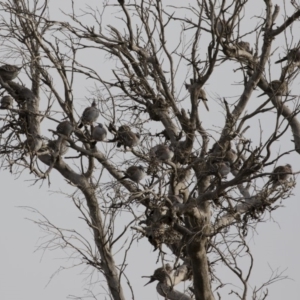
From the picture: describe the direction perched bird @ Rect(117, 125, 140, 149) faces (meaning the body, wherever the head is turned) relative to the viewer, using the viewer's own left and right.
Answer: facing to the left of the viewer

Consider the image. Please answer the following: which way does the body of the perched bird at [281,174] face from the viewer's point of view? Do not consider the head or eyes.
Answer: to the viewer's right

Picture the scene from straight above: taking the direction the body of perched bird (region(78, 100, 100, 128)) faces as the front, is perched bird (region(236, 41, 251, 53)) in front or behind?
in front
